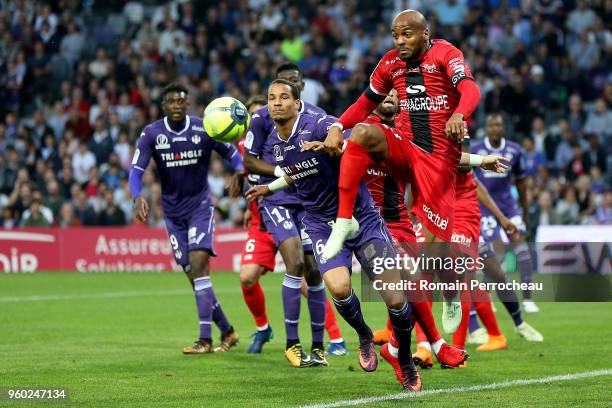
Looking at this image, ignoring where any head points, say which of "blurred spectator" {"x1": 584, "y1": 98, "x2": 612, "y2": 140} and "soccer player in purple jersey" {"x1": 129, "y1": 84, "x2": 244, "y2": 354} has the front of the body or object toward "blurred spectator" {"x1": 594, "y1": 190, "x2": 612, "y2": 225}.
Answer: "blurred spectator" {"x1": 584, "y1": 98, "x2": 612, "y2": 140}

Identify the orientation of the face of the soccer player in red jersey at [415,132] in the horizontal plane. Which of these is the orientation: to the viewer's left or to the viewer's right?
to the viewer's left

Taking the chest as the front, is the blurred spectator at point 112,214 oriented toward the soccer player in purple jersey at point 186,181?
yes

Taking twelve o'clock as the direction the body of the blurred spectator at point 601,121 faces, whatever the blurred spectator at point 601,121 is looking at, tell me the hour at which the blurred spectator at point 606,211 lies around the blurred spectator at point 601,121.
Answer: the blurred spectator at point 606,211 is roughly at 12 o'clock from the blurred spectator at point 601,121.

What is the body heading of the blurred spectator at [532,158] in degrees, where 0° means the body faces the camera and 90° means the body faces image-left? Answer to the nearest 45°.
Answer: approximately 0°

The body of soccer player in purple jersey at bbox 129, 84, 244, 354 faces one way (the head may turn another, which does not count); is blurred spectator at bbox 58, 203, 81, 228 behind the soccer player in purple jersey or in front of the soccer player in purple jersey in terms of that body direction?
behind
